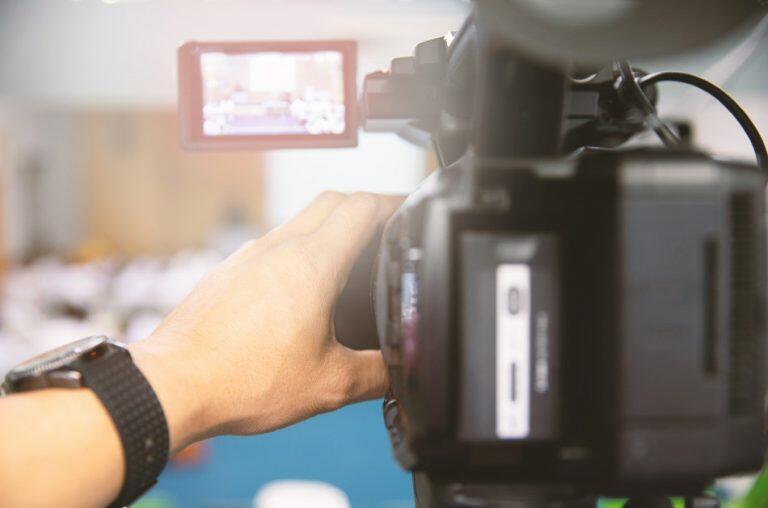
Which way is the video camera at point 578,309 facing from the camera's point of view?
away from the camera
